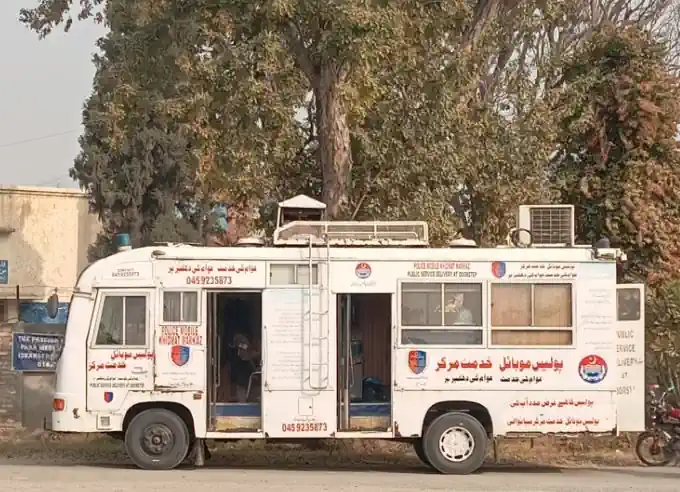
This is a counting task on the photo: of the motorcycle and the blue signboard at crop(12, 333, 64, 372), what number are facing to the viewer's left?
1

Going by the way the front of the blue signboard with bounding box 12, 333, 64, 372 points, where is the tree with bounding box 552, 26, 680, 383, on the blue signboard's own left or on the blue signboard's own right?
on the blue signboard's own left

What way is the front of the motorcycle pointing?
to the viewer's left

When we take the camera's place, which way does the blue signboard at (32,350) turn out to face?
facing the viewer

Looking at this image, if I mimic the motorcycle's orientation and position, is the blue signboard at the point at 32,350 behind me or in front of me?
in front

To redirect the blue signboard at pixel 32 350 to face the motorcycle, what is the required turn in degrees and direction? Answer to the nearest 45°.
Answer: approximately 45° to its left

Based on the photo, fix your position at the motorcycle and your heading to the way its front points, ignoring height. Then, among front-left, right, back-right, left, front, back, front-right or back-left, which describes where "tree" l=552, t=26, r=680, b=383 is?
right
